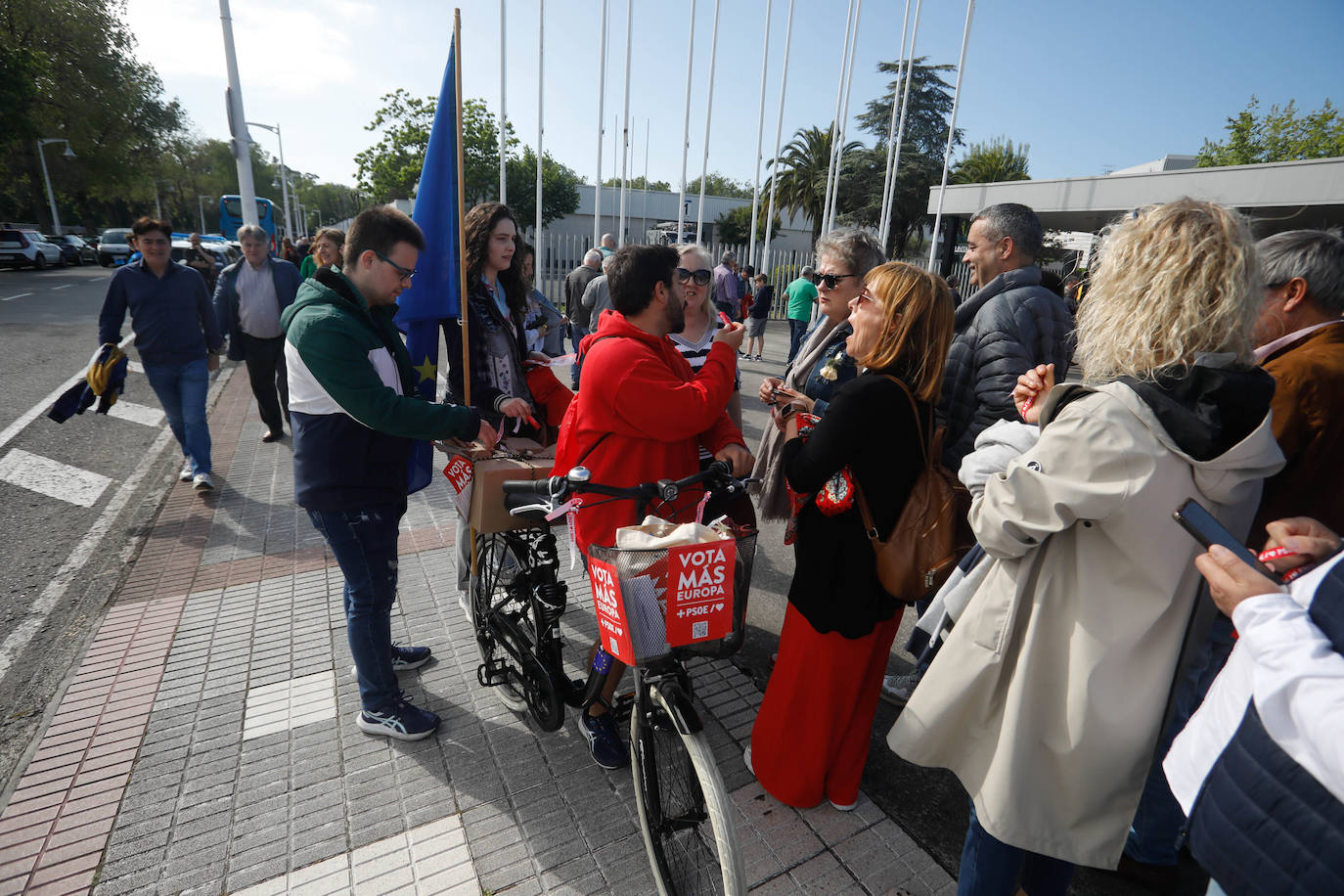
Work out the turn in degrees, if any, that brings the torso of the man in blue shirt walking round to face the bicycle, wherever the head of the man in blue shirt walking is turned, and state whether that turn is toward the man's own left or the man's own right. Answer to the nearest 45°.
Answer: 0° — they already face it

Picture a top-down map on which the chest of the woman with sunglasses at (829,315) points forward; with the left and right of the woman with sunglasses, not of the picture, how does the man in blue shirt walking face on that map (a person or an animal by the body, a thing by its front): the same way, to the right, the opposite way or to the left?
to the left

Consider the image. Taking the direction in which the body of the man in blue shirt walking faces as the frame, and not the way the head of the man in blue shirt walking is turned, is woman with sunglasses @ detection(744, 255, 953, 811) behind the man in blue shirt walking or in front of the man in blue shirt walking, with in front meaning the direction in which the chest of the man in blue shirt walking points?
in front

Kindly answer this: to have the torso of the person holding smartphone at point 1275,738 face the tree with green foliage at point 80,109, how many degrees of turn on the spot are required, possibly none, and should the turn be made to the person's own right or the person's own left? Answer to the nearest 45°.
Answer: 0° — they already face it

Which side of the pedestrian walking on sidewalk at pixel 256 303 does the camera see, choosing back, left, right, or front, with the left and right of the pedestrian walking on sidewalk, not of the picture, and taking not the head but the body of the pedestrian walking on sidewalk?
front

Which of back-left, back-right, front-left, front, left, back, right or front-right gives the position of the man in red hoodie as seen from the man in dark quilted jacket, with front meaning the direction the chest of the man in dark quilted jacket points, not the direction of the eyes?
front-left

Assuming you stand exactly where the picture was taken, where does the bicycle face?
facing the viewer and to the right of the viewer

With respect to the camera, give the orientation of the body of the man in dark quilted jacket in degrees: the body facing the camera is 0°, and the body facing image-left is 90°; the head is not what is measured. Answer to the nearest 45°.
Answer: approximately 90°

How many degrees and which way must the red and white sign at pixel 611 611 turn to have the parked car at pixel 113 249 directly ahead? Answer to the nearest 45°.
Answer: approximately 90° to its right

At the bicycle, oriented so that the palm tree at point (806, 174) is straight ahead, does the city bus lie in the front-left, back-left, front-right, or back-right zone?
front-left

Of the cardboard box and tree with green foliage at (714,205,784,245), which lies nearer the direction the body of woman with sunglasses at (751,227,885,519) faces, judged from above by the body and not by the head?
the cardboard box

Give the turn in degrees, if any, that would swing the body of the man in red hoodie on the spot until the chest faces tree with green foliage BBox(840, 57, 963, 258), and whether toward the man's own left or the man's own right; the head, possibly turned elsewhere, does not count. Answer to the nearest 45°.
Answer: approximately 90° to the man's own left

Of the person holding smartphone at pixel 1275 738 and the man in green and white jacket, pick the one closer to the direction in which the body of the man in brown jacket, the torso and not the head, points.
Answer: the man in green and white jacket

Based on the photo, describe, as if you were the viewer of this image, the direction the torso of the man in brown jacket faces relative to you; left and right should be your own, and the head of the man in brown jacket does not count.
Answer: facing to the left of the viewer

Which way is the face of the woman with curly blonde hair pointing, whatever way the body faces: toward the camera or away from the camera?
away from the camera

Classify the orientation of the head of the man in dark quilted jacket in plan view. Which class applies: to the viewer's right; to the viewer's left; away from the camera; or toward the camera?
to the viewer's left

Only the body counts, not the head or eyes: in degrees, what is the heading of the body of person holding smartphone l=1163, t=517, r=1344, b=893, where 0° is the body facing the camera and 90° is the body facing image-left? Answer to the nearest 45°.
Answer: approximately 90°
